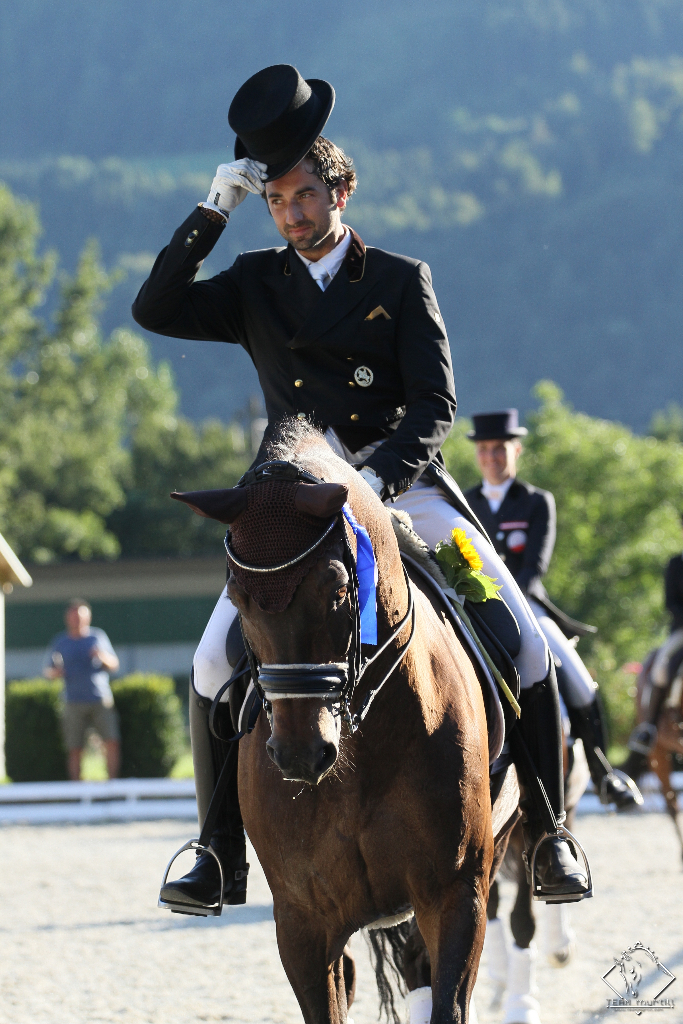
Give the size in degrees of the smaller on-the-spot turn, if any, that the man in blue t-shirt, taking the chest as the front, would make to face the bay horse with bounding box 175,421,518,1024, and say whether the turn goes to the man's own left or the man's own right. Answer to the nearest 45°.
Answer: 0° — they already face it

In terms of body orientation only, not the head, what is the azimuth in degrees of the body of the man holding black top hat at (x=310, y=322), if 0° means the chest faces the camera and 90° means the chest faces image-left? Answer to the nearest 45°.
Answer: approximately 0°

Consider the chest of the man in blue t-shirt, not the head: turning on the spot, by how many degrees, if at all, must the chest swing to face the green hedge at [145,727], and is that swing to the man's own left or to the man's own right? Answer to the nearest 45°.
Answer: approximately 135° to the man's own left

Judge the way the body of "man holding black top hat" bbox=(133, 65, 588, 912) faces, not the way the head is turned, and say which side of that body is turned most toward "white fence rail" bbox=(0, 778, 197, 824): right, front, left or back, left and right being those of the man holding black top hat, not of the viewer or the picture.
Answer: back

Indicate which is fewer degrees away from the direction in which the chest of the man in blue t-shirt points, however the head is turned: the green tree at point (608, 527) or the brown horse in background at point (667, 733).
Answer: the brown horse in background

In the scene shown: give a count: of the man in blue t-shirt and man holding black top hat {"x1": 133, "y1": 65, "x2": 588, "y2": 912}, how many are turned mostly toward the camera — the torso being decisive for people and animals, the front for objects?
2
